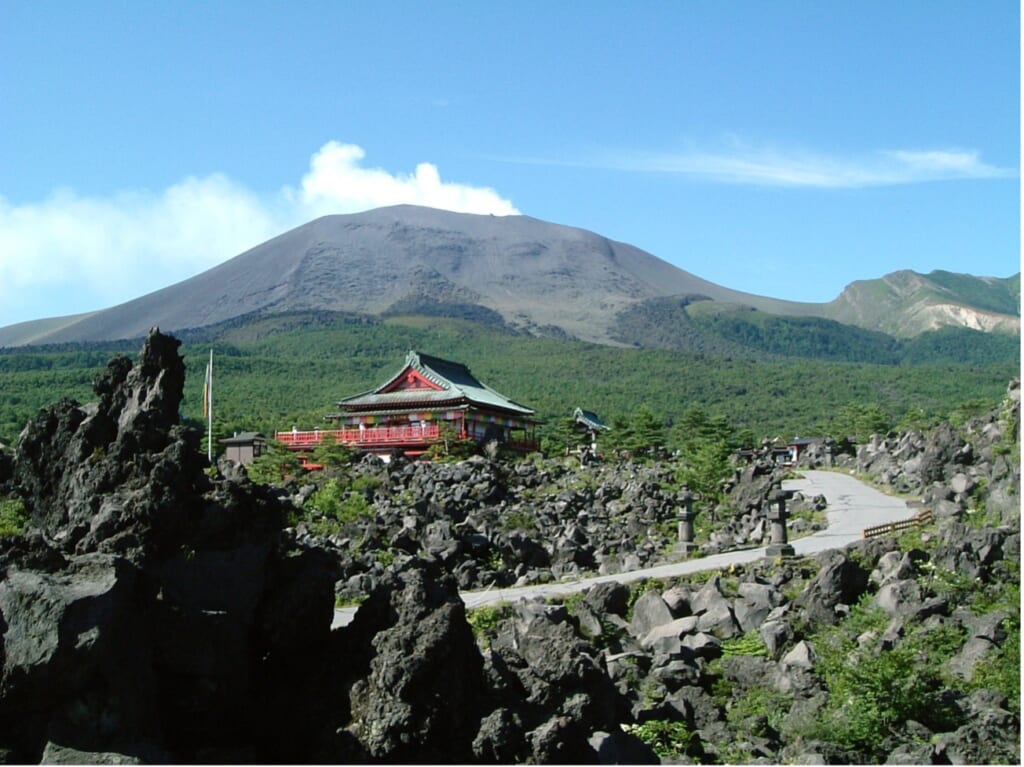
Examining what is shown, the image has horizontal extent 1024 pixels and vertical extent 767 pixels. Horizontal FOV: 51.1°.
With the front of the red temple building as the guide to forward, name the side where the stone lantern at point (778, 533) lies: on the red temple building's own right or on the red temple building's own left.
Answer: on the red temple building's own left

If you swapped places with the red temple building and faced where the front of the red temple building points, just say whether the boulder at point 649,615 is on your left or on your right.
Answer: on your left

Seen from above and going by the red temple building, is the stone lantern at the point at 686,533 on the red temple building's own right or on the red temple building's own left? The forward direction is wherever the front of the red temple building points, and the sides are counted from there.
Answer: on the red temple building's own left

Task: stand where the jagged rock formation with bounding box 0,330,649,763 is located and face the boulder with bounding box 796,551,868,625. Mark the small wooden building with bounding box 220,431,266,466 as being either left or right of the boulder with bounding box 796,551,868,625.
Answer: left

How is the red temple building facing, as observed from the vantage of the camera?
facing the viewer and to the left of the viewer

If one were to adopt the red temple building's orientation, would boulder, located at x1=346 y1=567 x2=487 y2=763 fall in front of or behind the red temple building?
in front

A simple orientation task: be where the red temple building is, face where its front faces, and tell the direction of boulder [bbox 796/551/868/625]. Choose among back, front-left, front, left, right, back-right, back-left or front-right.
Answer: front-left
